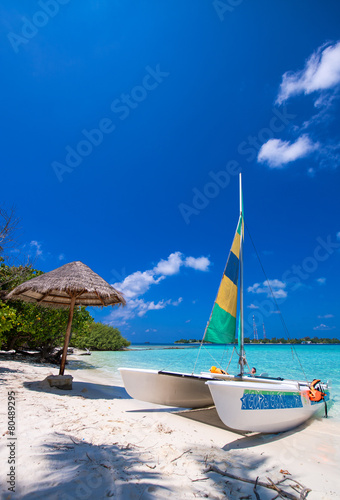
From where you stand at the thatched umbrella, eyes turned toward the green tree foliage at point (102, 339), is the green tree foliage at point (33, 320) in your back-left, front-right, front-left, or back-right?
front-left

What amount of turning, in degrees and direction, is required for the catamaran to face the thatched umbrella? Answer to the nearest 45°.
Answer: approximately 45° to its right

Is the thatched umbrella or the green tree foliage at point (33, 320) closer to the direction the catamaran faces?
the thatched umbrella

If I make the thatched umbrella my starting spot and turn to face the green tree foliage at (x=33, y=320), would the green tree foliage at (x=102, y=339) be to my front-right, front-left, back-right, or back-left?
front-right

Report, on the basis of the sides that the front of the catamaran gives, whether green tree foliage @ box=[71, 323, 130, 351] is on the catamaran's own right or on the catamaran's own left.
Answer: on the catamaran's own right

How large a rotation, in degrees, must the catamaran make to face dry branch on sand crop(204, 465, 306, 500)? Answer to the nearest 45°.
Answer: approximately 45° to its left

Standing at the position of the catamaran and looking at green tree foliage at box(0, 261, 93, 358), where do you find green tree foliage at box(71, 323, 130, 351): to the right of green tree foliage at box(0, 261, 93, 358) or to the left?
right

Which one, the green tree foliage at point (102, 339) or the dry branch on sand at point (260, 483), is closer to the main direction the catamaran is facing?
the dry branch on sand

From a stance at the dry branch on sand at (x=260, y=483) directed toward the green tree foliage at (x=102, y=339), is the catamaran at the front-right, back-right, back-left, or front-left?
front-right
